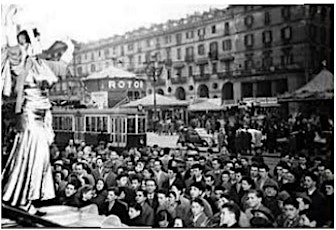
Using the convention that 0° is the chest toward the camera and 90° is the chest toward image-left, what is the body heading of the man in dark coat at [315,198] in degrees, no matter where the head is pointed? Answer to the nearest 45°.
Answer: approximately 45°

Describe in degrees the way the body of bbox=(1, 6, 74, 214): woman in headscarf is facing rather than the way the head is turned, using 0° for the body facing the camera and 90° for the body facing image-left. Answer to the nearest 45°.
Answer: approximately 315°
